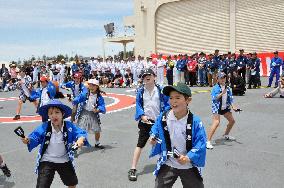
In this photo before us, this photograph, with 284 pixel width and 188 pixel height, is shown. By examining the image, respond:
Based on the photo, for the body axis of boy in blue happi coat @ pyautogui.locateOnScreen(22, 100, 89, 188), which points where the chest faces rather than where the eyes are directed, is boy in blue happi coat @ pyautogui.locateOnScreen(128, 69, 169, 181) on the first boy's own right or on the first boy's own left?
on the first boy's own left

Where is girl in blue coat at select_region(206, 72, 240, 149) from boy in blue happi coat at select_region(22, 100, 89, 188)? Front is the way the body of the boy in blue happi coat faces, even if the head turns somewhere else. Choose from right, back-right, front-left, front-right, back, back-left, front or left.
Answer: back-left

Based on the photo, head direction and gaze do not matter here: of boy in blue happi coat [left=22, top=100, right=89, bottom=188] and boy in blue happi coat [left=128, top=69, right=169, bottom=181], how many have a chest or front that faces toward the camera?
2

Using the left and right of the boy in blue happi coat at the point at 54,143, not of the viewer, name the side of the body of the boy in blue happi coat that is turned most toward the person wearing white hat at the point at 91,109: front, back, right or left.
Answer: back

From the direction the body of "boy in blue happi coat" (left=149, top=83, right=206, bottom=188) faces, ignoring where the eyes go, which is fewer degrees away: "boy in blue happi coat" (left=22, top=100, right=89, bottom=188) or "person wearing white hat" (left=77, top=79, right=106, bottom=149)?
the boy in blue happi coat

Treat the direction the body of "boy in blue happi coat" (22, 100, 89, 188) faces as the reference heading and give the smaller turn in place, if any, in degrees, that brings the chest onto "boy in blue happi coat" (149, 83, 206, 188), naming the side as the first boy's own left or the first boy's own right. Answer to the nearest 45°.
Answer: approximately 45° to the first boy's own left
